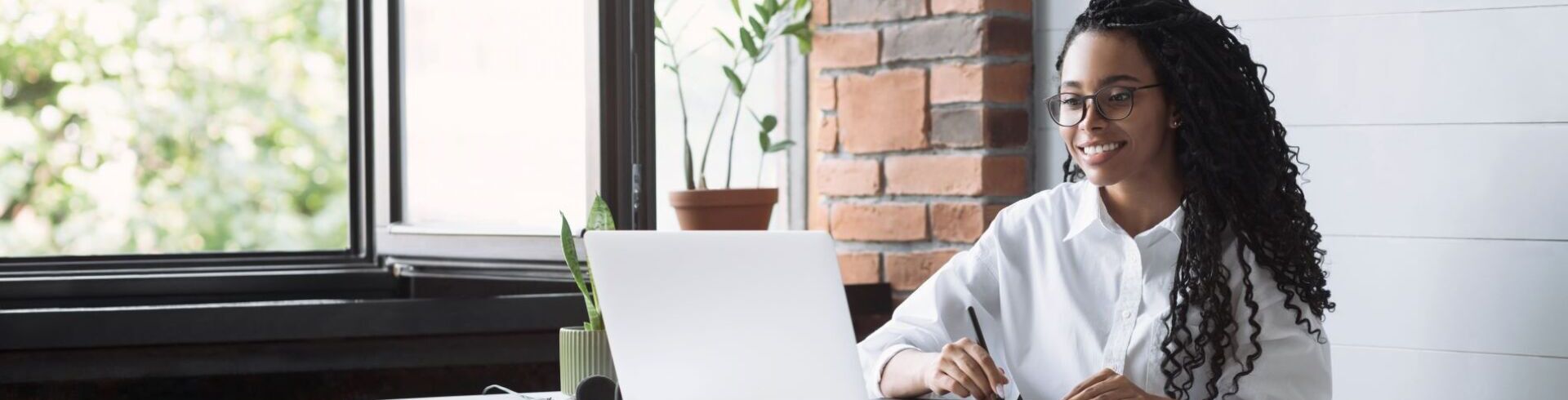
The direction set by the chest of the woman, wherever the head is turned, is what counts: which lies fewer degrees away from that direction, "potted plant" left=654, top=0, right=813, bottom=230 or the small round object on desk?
the small round object on desk

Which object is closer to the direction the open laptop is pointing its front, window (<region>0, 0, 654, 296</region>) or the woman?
the woman

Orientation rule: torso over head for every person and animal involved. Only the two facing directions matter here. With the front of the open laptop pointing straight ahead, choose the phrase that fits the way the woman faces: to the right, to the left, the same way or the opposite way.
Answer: the opposite way

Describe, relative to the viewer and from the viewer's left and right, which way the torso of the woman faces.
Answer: facing the viewer and to the left of the viewer

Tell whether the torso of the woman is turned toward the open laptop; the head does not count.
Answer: yes

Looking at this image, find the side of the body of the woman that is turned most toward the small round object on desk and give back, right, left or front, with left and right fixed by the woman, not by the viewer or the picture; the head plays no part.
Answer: front

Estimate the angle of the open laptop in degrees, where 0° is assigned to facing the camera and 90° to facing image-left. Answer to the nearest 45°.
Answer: approximately 225°

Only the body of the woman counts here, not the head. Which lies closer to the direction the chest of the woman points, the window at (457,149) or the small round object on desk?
the small round object on desk

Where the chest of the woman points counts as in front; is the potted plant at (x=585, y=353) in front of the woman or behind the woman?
in front
